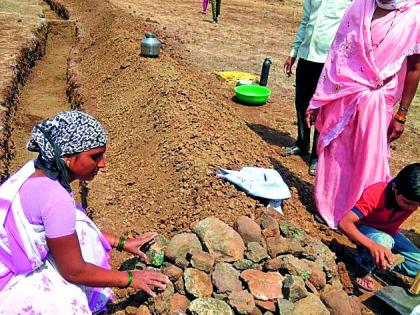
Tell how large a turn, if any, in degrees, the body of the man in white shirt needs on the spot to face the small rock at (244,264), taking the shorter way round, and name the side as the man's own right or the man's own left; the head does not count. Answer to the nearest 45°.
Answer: approximately 45° to the man's own left

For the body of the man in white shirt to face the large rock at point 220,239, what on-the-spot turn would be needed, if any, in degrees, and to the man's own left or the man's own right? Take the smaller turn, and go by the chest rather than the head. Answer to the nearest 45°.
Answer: approximately 45° to the man's own left

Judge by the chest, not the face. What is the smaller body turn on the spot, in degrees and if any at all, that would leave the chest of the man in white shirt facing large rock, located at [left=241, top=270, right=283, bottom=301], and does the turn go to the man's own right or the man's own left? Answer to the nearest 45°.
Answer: approximately 45° to the man's own left

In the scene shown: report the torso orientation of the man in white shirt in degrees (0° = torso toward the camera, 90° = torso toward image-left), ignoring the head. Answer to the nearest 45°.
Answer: approximately 45°

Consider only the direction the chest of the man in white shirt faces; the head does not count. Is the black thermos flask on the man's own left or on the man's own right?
on the man's own right

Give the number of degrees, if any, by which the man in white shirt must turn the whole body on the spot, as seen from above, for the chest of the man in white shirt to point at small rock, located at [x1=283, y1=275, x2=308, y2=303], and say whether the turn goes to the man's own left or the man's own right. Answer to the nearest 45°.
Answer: approximately 45° to the man's own left

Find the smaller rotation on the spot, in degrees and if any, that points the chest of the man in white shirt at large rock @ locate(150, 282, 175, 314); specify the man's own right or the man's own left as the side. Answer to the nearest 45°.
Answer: approximately 45° to the man's own left

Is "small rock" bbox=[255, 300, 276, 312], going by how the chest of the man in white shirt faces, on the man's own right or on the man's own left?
on the man's own left

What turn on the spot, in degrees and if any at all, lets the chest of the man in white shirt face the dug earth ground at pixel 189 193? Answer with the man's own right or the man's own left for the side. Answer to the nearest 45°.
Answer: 0° — they already face it
